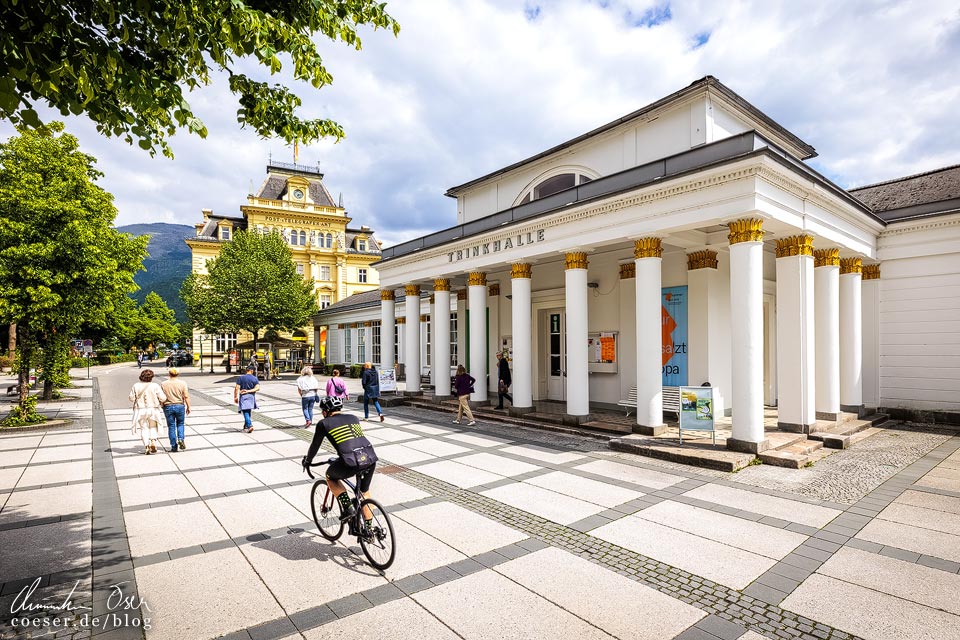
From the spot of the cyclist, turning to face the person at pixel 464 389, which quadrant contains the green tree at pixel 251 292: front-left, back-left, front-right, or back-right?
front-left

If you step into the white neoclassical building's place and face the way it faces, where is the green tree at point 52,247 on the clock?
The green tree is roughly at 1 o'clock from the white neoclassical building.

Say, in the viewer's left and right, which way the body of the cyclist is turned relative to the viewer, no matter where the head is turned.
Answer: facing away from the viewer and to the left of the viewer

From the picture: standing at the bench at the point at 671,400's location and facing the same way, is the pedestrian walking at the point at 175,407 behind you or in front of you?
in front

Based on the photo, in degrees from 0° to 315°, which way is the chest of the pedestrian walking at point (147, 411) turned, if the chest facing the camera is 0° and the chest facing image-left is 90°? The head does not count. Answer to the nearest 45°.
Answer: approximately 180°

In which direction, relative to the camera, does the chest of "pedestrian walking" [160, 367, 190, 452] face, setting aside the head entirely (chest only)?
away from the camera

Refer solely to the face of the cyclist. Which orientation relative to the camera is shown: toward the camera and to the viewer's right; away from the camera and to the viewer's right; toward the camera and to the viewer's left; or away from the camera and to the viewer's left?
away from the camera and to the viewer's left

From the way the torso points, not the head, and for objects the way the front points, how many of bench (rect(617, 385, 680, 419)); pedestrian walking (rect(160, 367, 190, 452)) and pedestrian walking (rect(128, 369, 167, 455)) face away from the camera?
2

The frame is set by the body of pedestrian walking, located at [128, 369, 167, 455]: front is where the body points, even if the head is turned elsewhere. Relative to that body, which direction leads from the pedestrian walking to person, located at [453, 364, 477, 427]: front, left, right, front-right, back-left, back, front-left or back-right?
right

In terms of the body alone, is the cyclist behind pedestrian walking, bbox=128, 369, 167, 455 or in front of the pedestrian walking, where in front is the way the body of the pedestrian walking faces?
behind
